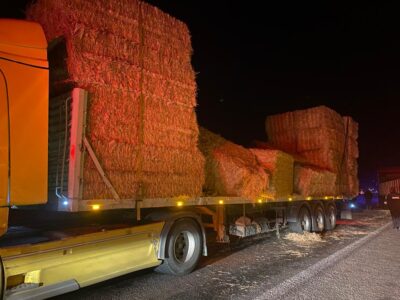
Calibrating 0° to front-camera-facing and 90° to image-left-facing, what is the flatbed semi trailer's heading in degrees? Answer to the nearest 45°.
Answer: approximately 45°
